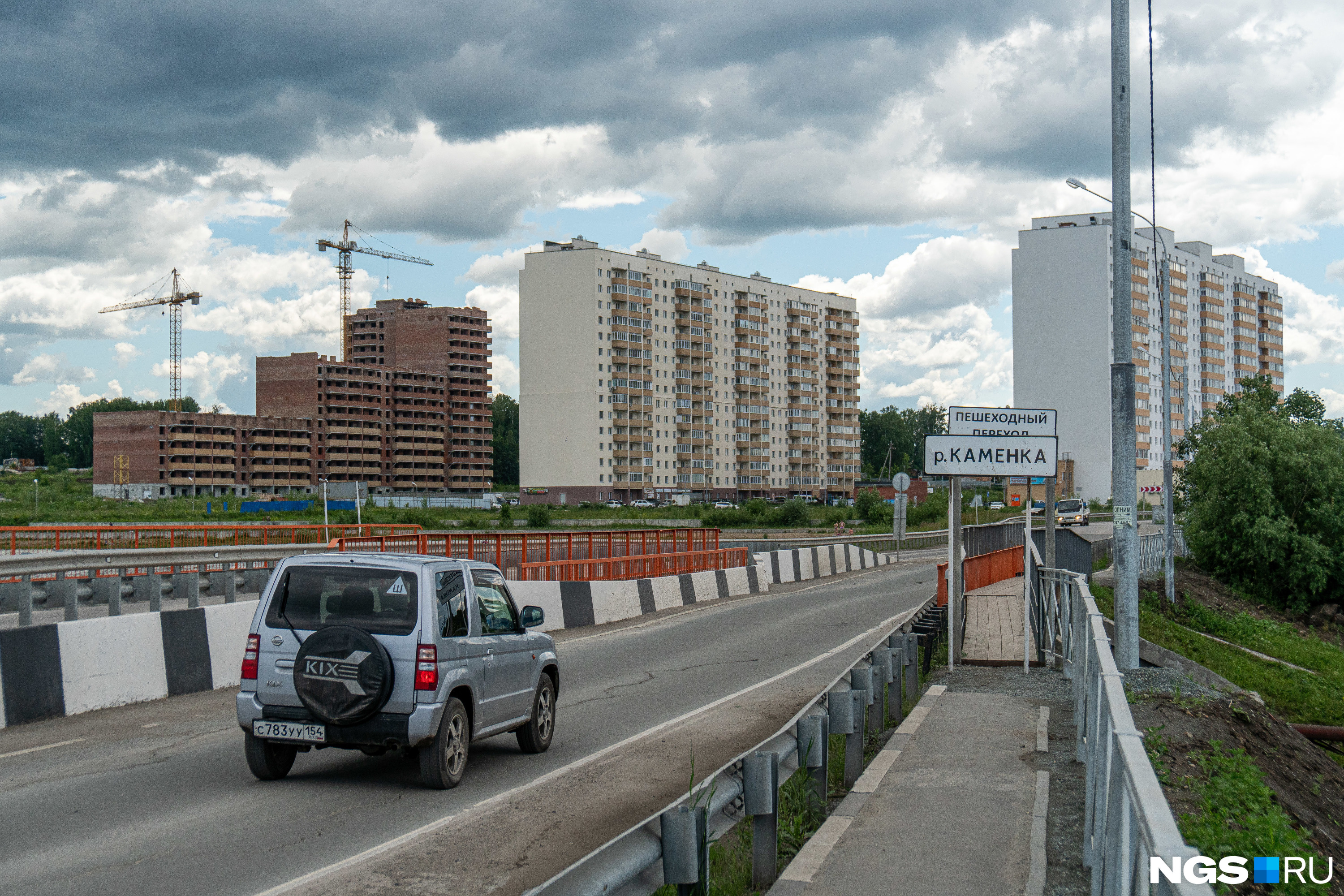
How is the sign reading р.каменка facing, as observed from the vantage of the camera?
facing the viewer

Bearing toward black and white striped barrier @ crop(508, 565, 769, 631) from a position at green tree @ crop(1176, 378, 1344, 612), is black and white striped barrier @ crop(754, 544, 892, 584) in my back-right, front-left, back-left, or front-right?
front-right

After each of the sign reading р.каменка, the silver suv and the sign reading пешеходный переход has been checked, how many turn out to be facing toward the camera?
2

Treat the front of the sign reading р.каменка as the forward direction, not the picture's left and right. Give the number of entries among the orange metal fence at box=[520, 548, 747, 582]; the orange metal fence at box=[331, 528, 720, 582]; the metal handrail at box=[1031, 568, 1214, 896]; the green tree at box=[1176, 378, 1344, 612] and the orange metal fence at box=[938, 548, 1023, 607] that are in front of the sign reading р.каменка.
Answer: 1

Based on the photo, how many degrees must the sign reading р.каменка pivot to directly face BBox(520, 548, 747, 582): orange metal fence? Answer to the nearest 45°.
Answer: approximately 135° to its right

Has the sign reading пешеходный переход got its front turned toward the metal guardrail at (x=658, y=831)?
yes

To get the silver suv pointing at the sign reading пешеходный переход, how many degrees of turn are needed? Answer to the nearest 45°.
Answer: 0° — it already faces it

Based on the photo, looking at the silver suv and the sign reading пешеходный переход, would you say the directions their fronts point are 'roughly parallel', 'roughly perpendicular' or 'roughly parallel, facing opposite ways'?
roughly parallel, facing opposite ways

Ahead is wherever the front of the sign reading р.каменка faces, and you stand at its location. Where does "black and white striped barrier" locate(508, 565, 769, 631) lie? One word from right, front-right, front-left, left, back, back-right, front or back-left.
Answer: back-right

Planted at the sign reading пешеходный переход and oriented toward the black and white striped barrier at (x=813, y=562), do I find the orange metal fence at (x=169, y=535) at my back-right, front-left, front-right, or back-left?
front-left

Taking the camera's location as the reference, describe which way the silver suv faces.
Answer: facing away from the viewer and to the right of the viewer

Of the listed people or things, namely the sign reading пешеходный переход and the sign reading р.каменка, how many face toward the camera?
2

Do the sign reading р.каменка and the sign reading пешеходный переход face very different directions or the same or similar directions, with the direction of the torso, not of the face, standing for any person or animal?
same or similar directions

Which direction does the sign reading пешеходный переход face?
toward the camera

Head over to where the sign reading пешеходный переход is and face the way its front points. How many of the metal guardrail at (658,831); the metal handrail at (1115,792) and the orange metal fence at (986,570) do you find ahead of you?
2

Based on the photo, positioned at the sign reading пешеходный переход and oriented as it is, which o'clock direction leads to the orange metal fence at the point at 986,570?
The orange metal fence is roughly at 6 o'clock from the sign reading пешеходный переход.

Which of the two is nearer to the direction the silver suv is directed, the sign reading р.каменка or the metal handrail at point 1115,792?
the sign reading р.каменка
